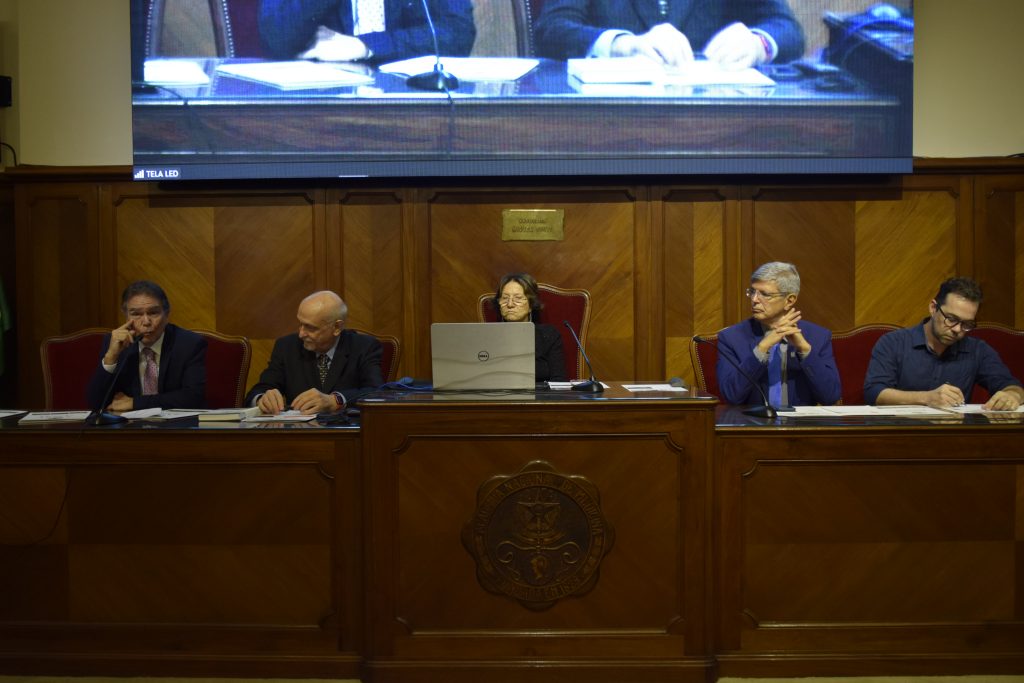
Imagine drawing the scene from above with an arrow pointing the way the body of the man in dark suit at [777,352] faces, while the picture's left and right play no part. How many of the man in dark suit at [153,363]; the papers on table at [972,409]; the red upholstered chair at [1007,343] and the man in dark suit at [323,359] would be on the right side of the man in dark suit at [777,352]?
2

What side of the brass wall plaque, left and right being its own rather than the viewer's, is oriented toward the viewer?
front

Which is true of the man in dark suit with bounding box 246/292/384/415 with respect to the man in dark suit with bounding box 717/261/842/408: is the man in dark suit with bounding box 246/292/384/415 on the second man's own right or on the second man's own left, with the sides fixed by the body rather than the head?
on the second man's own right

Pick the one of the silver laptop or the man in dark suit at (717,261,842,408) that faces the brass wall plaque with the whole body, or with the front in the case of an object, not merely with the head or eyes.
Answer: the silver laptop

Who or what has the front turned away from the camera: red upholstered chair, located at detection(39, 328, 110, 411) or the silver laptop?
the silver laptop

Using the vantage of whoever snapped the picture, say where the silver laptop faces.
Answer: facing away from the viewer

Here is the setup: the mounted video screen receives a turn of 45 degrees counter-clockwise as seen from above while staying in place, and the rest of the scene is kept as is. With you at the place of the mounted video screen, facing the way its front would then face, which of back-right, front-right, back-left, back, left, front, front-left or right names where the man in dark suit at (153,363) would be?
right

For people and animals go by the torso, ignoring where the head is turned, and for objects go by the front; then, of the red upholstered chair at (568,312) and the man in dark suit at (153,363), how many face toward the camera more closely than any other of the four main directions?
2

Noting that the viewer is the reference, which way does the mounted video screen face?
facing the viewer

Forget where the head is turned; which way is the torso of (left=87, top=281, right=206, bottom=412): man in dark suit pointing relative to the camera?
toward the camera

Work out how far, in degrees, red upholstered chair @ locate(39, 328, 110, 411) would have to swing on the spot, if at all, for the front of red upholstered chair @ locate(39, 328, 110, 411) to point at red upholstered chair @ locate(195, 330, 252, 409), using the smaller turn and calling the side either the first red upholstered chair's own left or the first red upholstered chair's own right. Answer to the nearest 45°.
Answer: approximately 45° to the first red upholstered chair's own left
